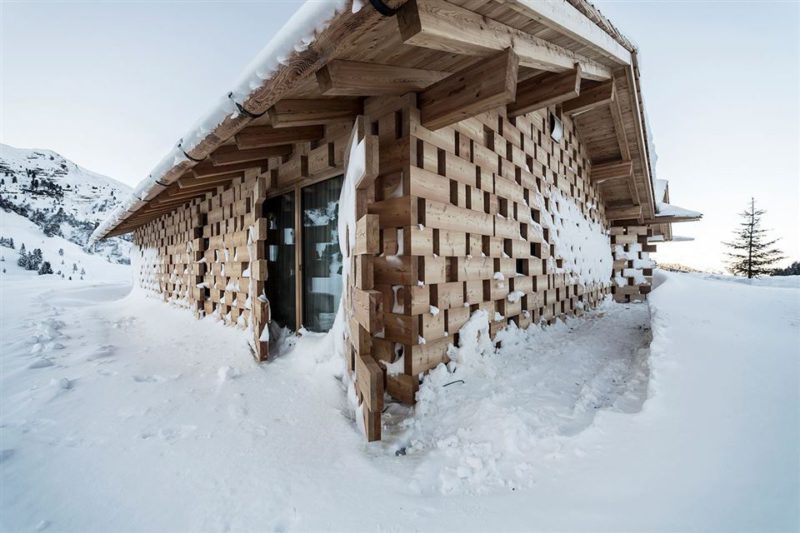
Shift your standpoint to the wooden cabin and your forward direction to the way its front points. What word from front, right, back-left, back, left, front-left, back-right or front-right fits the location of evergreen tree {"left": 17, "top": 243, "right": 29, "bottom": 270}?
right

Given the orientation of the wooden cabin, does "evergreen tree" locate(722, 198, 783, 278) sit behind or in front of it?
behind

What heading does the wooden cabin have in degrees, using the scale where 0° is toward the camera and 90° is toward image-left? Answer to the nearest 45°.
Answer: approximately 45°

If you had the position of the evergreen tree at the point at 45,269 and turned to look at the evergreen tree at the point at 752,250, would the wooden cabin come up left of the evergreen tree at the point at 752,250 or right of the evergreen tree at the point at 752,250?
right

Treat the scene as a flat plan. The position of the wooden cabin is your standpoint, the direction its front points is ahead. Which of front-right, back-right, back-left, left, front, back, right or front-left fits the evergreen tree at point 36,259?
right
